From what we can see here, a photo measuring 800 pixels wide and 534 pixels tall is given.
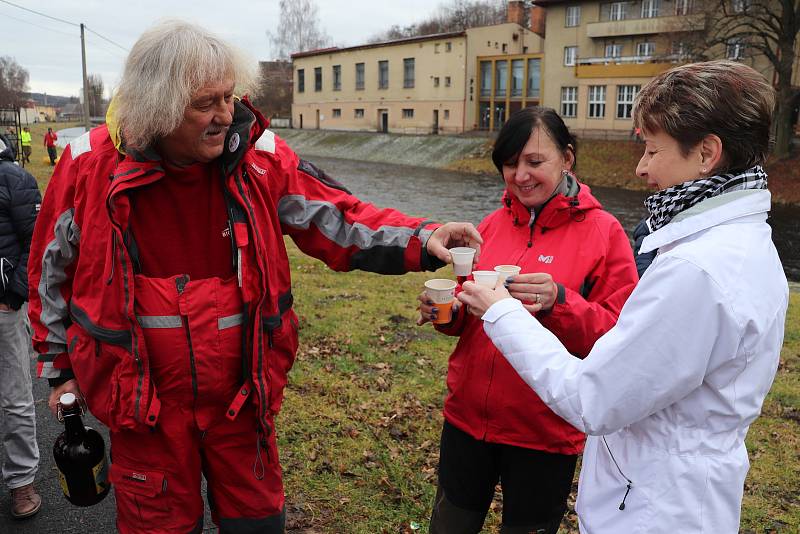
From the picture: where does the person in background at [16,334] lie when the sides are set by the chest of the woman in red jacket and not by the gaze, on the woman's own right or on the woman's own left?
on the woman's own right

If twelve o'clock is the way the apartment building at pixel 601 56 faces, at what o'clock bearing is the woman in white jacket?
The woman in white jacket is roughly at 12 o'clock from the apartment building.

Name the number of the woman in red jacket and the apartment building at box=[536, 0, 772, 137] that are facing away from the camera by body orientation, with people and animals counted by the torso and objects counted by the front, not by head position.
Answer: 0

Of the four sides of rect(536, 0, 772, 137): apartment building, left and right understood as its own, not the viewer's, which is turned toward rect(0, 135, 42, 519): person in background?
front

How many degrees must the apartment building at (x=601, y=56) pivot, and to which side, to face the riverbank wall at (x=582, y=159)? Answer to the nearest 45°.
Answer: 0° — it already faces it

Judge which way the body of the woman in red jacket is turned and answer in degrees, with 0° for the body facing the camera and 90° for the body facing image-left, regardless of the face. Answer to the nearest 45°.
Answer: approximately 45°

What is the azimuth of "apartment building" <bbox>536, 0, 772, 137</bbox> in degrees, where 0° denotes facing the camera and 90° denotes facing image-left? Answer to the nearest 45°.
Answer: approximately 0°

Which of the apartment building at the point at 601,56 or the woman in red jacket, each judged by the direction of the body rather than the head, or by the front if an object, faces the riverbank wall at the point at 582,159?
the apartment building
